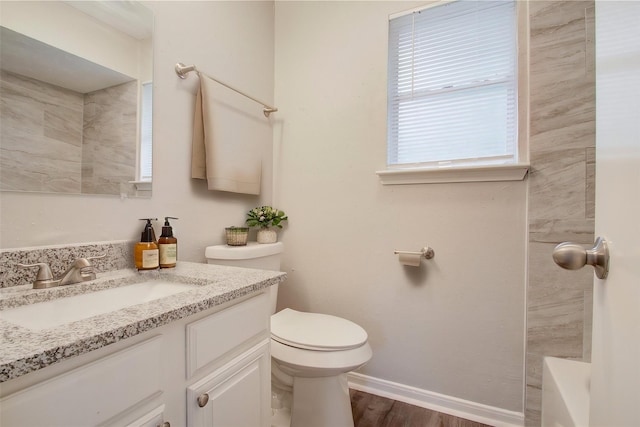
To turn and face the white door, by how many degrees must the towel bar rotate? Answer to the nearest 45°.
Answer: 0° — it already faces it

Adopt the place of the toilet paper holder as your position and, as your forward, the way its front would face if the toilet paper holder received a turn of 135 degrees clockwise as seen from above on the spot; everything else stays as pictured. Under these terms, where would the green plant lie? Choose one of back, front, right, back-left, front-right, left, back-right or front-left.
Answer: front-left

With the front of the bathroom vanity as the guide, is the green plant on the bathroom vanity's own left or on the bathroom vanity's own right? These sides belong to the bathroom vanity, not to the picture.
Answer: on the bathroom vanity's own left

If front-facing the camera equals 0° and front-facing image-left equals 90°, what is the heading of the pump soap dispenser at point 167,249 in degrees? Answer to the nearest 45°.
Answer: approximately 315°

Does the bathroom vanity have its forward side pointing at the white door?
yes
